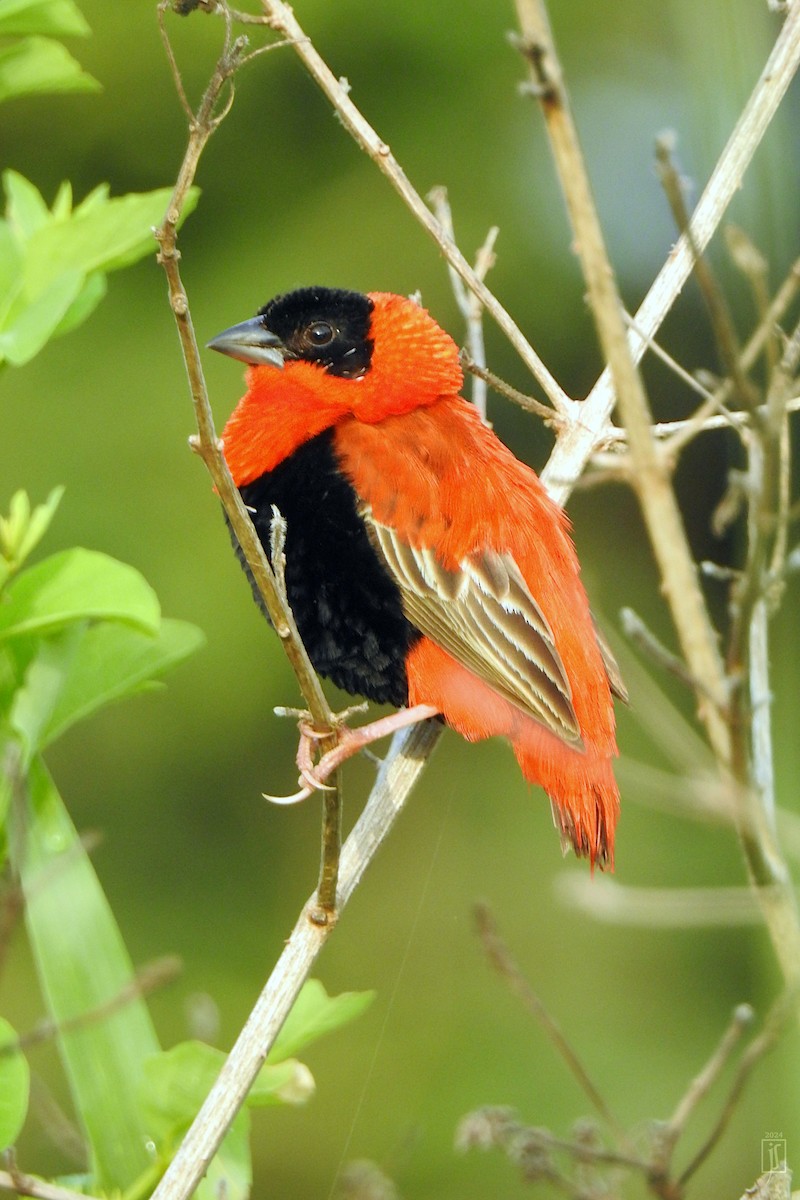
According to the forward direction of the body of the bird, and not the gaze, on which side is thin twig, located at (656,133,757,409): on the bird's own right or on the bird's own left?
on the bird's own left

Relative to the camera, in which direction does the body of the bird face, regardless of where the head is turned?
to the viewer's left
